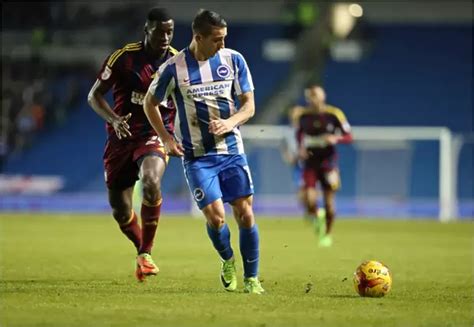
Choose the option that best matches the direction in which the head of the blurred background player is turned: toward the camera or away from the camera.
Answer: toward the camera

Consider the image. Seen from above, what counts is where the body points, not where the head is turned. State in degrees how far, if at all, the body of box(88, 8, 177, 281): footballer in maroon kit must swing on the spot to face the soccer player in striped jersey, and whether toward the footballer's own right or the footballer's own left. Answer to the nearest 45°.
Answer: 0° — they already face them

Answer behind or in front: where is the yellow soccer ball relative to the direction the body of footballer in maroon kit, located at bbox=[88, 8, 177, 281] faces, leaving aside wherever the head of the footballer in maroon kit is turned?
in front

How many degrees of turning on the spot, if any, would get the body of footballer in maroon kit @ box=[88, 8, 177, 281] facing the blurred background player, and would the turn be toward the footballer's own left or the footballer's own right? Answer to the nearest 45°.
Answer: approximately 90° to the footballer's own left

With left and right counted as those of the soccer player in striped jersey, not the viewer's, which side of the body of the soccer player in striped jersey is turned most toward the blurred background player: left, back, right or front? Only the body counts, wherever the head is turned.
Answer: back

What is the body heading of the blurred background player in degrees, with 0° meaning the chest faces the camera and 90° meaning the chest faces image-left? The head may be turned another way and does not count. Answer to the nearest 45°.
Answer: approximately 0°

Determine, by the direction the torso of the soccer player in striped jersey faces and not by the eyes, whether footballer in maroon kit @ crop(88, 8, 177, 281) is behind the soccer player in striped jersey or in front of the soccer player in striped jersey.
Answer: behind

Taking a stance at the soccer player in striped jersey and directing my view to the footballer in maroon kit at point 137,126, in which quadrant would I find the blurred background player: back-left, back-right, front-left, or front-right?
front-right

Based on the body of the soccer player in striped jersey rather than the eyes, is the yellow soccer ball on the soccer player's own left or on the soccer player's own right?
on the soccer player's own left

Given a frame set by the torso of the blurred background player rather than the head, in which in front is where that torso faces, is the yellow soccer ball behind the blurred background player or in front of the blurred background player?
in front

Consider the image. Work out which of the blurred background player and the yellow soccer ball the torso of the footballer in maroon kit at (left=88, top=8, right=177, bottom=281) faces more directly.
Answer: the yellow soccer ball

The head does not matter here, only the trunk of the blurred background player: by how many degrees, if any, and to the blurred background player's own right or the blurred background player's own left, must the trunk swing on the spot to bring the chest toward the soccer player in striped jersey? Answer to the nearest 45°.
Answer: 0° — they already face them

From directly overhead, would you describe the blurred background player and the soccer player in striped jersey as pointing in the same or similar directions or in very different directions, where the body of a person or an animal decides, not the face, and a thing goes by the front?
same or similar directions

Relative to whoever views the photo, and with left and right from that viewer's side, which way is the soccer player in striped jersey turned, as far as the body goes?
facing the viewer

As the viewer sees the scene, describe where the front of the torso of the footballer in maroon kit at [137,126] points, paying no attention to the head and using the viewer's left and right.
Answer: facing the viewer and to the right of the viewer

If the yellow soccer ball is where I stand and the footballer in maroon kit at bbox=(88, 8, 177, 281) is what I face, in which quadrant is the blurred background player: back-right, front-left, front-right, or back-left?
front-right
